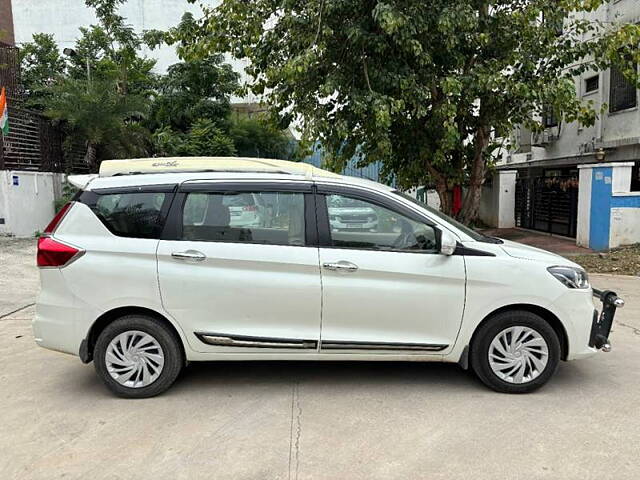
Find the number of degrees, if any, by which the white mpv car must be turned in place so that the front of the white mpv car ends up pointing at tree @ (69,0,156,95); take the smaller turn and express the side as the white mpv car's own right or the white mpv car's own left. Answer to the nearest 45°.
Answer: approximately 135° to the white mpv car's own left

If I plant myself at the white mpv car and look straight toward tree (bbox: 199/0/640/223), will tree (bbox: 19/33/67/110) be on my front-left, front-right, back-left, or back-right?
front-left

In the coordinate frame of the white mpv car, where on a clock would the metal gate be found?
The metal gate is roughly at 10 o'clock from the white mpv car.

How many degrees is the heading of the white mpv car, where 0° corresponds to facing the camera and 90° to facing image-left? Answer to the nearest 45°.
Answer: approximately 270°

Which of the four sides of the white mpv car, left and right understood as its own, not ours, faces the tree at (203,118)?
left

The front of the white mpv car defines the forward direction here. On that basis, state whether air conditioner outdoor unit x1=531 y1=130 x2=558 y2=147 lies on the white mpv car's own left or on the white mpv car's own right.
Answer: on the white mpv car's own left

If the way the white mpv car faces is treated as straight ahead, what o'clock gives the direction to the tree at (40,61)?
The tree is roughly at 8 o'clock from the white mpv car.

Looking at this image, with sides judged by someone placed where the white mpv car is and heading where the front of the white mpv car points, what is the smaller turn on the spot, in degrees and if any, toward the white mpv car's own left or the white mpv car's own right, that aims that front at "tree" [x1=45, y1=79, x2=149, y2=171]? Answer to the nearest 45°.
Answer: approximately 135° to the white mpv car's own left

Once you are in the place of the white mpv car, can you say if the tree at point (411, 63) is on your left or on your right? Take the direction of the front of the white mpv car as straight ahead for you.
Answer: on your left

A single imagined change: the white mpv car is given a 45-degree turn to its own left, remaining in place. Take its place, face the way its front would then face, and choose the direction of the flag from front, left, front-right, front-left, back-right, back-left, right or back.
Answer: left

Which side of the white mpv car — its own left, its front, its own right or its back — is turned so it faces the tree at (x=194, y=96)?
left
